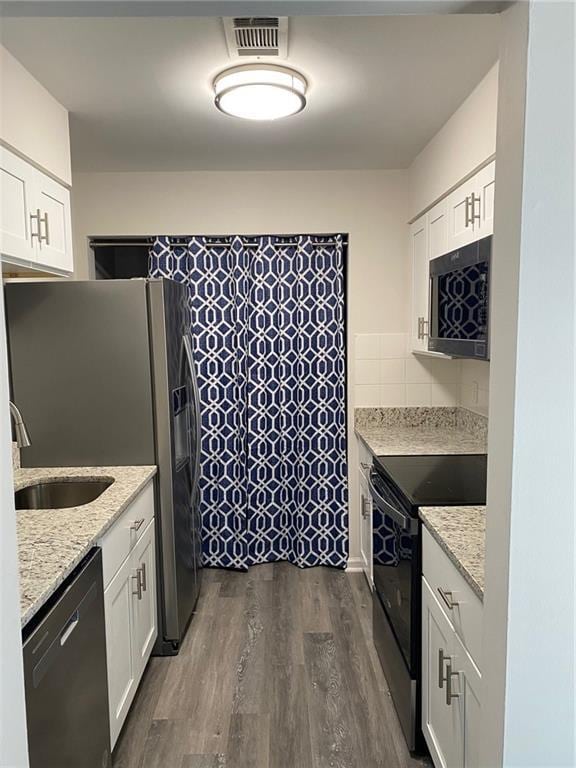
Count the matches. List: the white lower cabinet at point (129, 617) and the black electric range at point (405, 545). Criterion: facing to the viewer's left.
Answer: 1

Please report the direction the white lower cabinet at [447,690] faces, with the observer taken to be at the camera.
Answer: facing to the left of the viewer

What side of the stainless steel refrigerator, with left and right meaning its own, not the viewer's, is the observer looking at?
right

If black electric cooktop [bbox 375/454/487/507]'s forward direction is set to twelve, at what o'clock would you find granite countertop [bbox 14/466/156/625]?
The granite countertop is roughly at 11 o'clock from the black electric cooktop.

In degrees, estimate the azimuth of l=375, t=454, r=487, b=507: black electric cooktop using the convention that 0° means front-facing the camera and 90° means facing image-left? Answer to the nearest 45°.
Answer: approximately 90°

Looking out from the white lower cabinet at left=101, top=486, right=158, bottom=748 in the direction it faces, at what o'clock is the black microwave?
The black microwave is roughly at 12 o'clock from the white lower cabinet.

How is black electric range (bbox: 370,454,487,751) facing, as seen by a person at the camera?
facing to the left of the viewer

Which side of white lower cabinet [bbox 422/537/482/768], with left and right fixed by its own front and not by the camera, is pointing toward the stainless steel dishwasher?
front

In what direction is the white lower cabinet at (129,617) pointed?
to the viewer's right

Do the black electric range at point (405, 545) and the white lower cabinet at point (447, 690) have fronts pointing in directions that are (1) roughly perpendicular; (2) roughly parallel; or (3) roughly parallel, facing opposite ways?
roughly parallel

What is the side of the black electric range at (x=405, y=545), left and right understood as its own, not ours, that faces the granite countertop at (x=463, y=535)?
left

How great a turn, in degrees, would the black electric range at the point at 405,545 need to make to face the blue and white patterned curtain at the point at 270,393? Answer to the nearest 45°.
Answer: approximately 45° to its right

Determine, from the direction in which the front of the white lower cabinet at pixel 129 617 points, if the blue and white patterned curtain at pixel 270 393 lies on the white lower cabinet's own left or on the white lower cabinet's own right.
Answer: on the white lower cabinet's own left

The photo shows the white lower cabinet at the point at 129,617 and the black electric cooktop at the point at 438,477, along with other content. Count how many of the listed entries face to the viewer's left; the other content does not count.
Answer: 1

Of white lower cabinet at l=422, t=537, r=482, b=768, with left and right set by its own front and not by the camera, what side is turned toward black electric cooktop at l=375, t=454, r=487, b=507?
right
